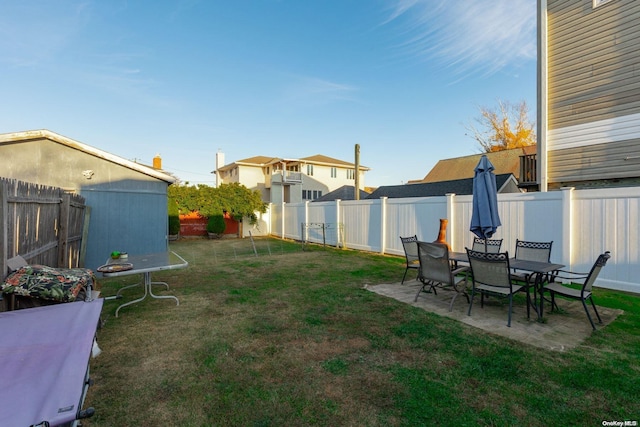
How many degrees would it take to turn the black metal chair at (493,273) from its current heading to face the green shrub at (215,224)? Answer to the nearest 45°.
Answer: approximately 90° to its left

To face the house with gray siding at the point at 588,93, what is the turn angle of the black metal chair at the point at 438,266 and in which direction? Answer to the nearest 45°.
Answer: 0° — it already faces it

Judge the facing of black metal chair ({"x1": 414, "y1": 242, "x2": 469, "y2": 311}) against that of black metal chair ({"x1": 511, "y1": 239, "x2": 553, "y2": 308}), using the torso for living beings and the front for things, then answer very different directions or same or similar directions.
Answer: very different directions

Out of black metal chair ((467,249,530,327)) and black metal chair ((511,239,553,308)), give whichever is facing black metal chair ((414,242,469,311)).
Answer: black metal chair ((511,239,553,308))

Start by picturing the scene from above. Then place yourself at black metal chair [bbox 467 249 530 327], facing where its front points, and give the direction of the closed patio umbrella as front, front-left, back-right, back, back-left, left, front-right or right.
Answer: front-left

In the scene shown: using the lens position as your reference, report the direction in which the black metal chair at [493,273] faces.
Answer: facing away from the viewer and to the right of the viewer

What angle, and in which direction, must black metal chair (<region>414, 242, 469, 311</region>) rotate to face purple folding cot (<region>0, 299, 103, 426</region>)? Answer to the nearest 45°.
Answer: approximately 180°

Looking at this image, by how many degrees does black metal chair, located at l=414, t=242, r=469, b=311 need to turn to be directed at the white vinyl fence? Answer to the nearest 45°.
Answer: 0° — it already faces it

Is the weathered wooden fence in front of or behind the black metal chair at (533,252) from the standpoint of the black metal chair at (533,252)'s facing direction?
in front

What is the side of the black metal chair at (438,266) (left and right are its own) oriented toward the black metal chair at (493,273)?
right

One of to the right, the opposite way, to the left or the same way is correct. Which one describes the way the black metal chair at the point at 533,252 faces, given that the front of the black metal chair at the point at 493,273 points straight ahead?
the opposite way

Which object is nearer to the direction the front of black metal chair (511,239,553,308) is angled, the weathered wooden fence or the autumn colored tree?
the weathered wooden fence

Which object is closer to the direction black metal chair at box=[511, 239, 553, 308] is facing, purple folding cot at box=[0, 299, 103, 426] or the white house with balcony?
the purple folding cot
